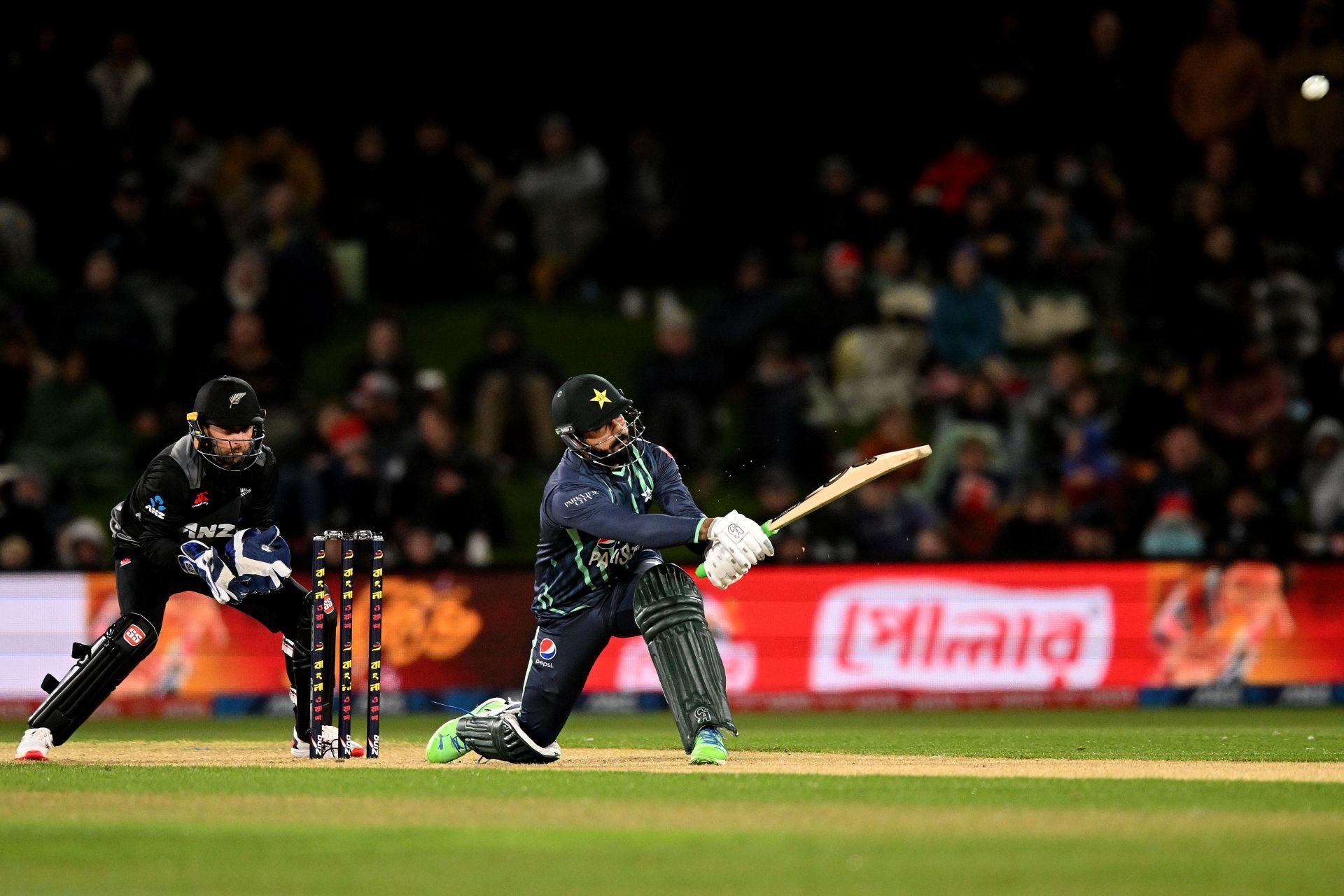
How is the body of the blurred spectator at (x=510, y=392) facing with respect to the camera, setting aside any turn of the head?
toward the camera

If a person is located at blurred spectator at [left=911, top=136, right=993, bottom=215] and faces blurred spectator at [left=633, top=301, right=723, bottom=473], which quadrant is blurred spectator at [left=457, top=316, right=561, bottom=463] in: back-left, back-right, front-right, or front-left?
front-right

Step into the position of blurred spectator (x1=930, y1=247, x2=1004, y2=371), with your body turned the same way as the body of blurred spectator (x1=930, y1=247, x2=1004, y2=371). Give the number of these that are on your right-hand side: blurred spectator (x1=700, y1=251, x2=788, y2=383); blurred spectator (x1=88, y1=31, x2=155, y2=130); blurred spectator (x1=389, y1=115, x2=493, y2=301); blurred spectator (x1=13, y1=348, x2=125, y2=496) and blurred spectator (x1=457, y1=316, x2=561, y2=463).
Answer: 5

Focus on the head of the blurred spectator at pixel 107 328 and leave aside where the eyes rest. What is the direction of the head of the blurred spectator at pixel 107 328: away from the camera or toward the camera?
toward the camera

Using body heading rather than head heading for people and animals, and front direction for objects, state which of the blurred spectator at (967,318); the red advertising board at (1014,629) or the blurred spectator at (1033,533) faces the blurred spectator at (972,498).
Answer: the blurred spectator at (967,318)

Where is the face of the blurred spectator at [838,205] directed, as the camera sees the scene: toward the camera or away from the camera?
toward the camera

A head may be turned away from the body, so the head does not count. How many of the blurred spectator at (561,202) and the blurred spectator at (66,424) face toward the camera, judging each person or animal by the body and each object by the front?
2

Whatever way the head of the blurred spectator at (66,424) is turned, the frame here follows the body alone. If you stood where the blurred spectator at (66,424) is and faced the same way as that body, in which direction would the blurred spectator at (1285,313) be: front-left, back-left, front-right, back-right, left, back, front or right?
left

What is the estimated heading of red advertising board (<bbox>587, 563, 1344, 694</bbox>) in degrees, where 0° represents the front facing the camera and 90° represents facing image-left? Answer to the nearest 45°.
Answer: approximately 0°

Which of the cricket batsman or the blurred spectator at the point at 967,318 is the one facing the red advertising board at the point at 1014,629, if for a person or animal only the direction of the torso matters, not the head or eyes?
the blurred spectator

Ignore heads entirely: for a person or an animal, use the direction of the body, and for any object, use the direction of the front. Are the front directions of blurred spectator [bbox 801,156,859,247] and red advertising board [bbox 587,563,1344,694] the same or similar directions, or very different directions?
same or similar directions

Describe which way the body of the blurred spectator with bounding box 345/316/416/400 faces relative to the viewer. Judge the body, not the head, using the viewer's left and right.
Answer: facing the viewer

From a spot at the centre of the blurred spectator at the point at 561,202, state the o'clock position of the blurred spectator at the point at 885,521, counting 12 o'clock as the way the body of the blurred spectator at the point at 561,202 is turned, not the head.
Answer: the blurred spectator at the point at 885,521 is roughly at 11 o'clock from the blurred spectator at the point at 561,202.

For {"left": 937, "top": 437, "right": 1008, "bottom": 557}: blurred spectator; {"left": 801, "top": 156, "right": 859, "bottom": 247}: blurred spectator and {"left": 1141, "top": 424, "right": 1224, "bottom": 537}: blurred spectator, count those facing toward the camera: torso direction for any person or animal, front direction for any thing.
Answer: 3

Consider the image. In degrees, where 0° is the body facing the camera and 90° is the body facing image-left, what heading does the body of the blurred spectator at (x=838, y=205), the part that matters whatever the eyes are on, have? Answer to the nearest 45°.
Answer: approximately 0°

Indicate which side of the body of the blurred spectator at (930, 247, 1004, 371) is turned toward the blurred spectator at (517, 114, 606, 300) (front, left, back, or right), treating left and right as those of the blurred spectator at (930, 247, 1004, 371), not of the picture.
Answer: right
